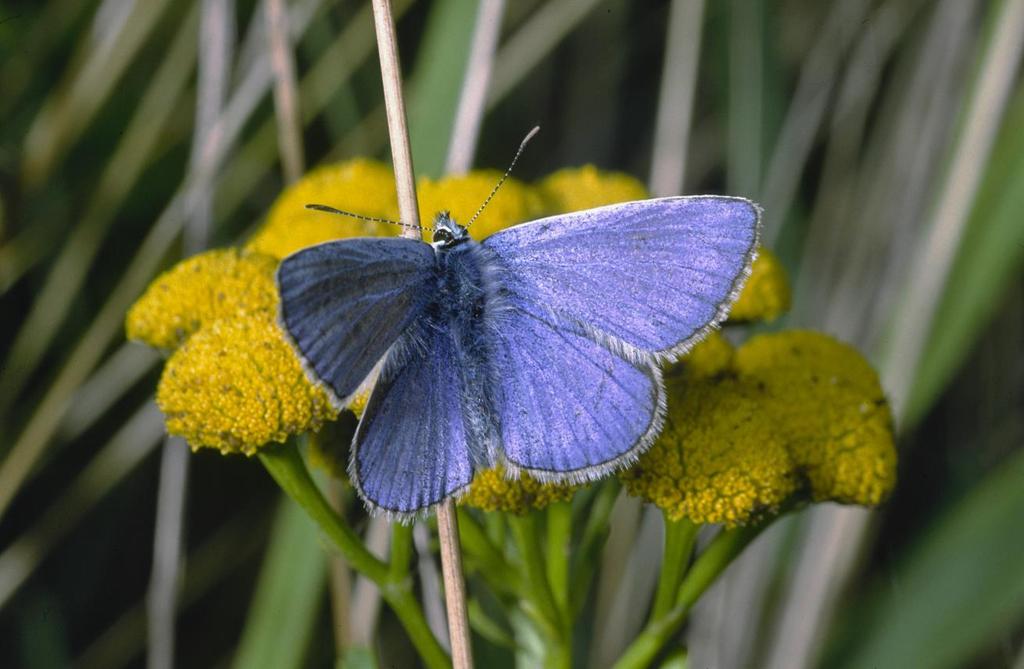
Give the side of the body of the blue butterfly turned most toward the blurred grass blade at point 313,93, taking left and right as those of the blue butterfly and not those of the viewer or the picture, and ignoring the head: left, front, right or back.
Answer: front

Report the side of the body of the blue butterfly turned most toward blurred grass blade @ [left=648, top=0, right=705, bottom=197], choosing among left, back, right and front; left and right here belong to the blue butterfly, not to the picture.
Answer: front

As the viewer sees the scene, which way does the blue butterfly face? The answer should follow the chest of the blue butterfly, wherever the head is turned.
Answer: away from the camera

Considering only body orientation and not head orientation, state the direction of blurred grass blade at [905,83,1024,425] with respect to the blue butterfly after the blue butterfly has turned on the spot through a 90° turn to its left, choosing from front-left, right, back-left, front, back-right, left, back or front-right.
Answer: back-right

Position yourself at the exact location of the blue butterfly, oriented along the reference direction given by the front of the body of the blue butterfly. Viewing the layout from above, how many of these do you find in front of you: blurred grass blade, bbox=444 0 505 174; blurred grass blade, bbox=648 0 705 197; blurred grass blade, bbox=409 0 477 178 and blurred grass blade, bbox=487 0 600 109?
4

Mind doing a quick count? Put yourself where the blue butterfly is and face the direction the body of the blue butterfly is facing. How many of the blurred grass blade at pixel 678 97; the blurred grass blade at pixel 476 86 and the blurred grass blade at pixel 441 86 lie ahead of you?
3

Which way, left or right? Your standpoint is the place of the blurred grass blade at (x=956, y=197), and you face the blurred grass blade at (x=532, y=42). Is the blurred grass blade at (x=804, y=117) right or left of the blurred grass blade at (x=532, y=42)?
right

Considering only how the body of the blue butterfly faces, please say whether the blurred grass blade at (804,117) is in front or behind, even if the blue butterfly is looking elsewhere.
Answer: in front
